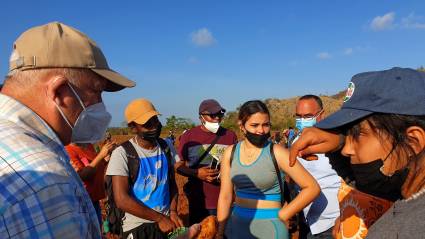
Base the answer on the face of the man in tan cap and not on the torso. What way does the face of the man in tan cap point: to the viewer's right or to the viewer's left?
to the viewer's right

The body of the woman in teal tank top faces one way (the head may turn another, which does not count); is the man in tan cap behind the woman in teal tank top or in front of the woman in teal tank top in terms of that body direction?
in front

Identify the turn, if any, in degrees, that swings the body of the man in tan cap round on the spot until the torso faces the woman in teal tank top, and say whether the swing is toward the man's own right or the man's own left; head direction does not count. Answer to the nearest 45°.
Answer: approximately 45° to the man's own left

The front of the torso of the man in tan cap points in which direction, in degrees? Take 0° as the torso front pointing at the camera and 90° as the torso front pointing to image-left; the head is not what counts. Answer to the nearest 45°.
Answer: approximately 270°

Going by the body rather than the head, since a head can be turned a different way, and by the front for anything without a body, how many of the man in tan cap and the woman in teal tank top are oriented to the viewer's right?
1

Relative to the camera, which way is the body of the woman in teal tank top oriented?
toward the camera
